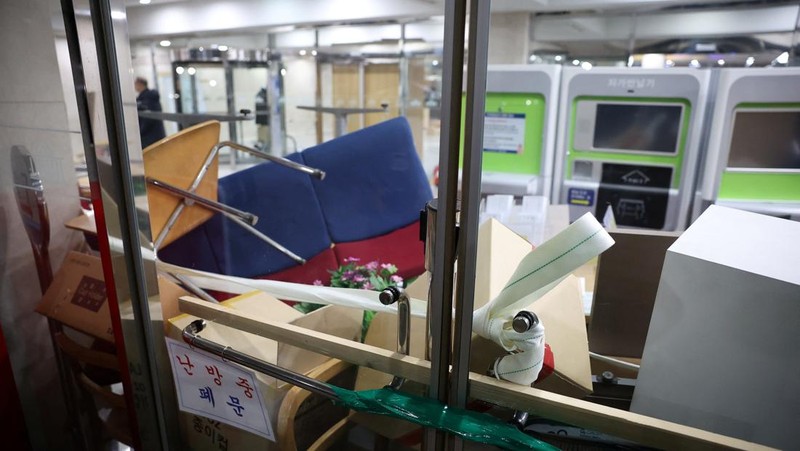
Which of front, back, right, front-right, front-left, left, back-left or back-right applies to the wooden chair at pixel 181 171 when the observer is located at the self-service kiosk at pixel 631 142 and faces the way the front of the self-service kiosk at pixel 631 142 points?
front-right

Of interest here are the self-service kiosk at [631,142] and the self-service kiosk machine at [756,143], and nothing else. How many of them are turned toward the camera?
2

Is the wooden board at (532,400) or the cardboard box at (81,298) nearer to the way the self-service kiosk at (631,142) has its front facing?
the wooden board

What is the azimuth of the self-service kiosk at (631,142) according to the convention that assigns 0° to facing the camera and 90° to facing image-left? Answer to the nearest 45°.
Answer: approximately 0°

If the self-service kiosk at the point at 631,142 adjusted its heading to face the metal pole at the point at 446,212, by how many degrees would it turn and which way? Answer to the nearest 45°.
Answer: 0° — it already faces it

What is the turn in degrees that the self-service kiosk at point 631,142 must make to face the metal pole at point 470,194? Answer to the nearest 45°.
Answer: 0° — it already faces it

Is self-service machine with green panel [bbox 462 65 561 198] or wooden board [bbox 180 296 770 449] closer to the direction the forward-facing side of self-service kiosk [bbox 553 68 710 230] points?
the wooden board

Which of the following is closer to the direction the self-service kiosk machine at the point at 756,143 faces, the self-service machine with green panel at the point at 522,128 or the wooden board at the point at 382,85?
the self-service machine with green panel

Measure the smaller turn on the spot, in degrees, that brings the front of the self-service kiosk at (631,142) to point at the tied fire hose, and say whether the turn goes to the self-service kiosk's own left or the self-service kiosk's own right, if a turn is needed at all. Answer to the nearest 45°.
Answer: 0° — it already faces it

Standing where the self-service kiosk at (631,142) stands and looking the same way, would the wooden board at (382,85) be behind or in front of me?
behind

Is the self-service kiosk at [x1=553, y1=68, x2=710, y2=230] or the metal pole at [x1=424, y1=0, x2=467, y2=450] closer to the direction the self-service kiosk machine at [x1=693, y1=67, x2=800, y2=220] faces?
the metal pole

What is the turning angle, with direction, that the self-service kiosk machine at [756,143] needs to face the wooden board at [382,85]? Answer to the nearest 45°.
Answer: approximately 135° to its right
